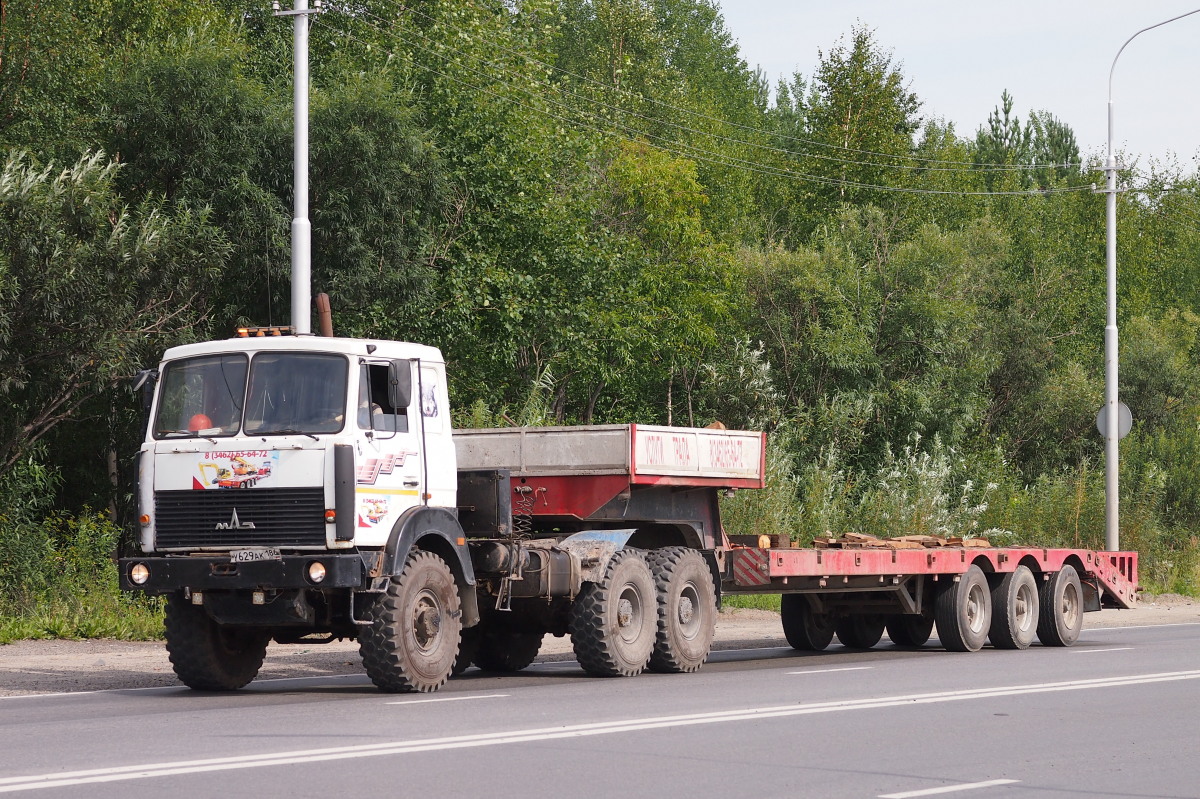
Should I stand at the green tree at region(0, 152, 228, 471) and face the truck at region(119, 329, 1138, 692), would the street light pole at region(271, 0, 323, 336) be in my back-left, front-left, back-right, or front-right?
front-left

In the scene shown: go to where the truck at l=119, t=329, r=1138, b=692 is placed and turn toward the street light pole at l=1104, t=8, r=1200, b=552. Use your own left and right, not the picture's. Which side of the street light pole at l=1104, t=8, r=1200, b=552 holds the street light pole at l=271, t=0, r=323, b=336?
left

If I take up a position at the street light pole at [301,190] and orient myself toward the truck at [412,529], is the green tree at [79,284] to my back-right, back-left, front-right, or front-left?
back-right

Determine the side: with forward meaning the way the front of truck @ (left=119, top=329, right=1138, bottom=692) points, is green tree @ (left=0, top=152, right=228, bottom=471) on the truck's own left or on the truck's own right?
on the truck's own right

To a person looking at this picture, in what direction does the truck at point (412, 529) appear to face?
facing the viewer and to the left of the viewer

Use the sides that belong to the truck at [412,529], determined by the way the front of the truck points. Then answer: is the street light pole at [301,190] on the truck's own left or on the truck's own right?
on the truck's own right
